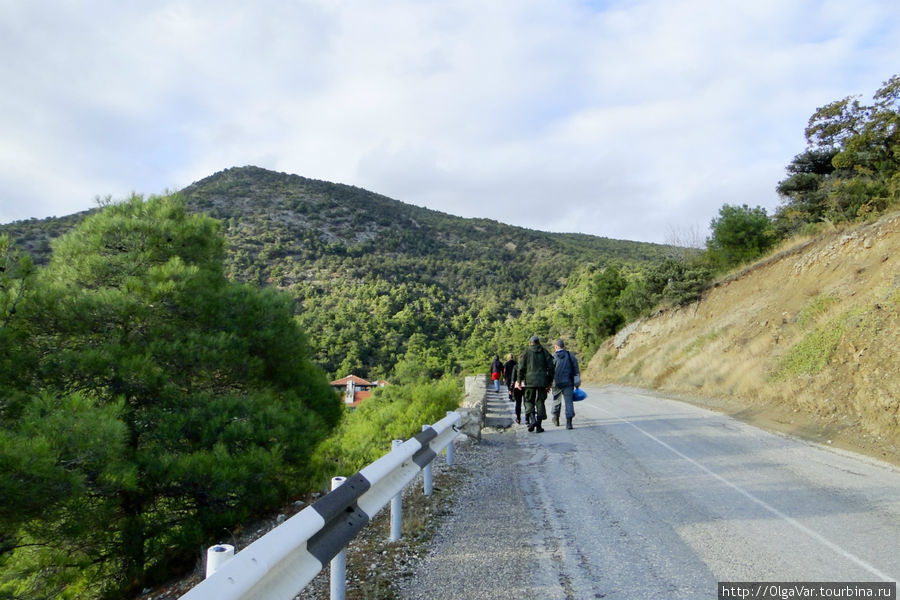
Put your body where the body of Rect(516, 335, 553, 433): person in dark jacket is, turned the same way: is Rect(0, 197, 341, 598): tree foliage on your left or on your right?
on your left

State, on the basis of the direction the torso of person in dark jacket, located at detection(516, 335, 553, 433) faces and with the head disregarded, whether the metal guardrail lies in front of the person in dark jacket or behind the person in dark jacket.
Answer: behind

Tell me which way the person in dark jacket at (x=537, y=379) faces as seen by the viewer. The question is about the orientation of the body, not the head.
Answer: away from the camera

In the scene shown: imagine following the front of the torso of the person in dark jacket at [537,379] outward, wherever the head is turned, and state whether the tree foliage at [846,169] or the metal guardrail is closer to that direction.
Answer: the tree foliage

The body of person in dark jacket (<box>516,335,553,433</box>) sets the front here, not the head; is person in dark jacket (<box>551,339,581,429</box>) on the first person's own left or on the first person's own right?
on the first person's own right
